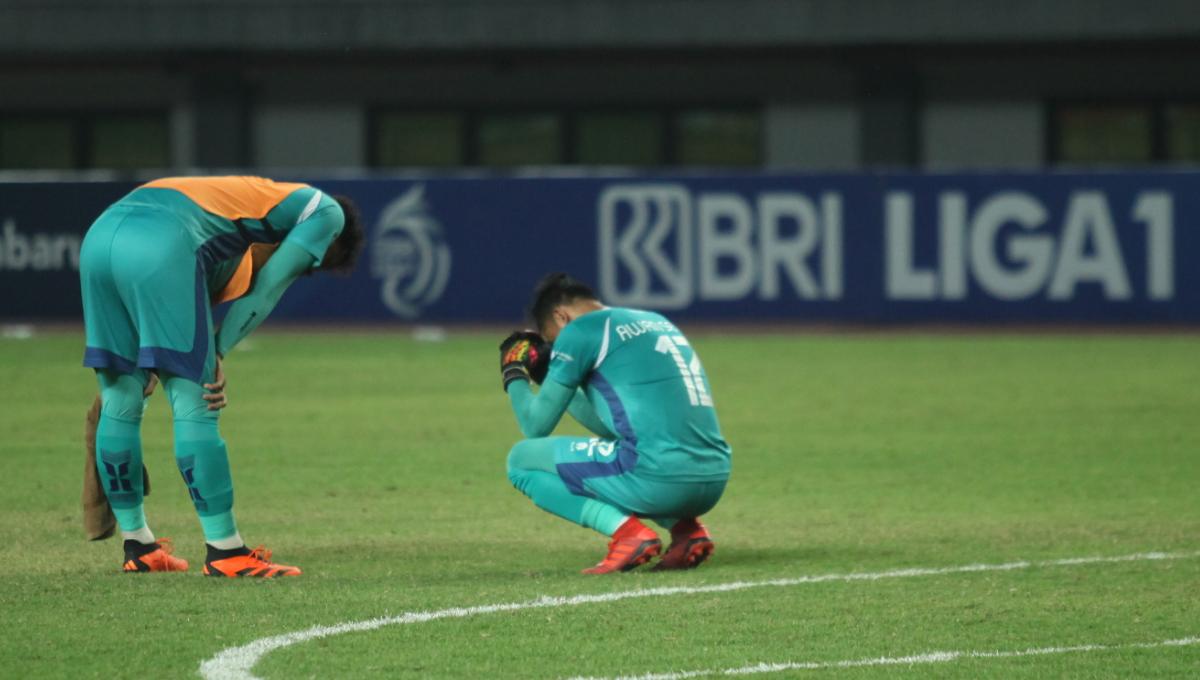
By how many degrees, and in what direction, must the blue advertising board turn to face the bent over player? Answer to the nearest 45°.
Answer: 0° — it already faces them

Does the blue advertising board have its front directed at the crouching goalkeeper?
yes

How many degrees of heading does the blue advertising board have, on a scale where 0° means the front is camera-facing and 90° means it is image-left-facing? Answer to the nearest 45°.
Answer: approximately 0°
